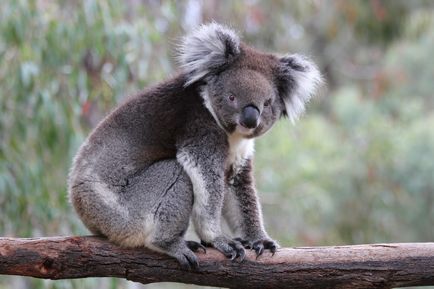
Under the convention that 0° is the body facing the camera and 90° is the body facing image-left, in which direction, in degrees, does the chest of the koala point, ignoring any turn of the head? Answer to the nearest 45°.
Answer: approximately 315°
